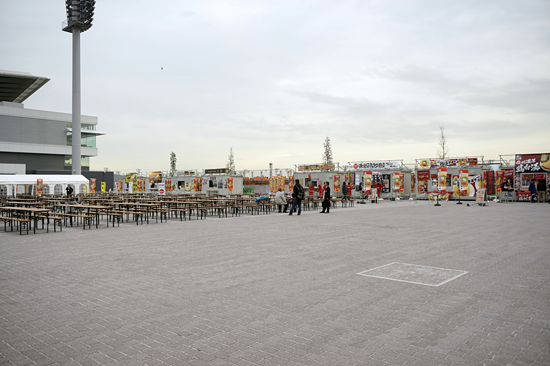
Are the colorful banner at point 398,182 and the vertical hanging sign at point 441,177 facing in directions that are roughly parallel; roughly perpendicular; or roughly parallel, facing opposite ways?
roughly parallel

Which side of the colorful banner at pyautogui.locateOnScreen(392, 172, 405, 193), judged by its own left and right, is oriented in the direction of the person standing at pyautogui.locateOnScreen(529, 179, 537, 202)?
left

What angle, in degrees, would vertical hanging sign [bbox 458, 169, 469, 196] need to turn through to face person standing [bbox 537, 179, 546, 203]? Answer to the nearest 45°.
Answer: approximately 90° to its left

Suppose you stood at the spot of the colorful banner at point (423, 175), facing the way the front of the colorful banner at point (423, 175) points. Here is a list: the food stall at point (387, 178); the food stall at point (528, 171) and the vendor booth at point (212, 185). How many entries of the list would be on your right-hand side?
2

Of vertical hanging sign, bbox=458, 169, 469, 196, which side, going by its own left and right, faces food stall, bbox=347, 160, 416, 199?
right

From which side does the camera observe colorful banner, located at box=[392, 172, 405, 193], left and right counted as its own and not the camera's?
front

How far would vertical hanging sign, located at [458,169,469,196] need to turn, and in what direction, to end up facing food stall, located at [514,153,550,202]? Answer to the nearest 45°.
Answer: approximately 90° to its left

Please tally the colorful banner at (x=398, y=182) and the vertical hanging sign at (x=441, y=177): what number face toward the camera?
2

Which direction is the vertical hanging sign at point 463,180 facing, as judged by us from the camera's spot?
facing the viewer

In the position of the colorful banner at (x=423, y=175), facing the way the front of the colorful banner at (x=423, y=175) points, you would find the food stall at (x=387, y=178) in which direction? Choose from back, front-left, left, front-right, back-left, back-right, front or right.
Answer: right

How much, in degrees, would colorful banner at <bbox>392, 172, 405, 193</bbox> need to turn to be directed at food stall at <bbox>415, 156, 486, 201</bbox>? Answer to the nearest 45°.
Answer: approximately 90° to its left

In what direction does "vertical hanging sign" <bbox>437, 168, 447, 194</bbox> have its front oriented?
toward the camera

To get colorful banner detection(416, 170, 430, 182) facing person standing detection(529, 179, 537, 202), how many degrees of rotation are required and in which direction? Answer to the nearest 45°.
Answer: approximately 45° to its left

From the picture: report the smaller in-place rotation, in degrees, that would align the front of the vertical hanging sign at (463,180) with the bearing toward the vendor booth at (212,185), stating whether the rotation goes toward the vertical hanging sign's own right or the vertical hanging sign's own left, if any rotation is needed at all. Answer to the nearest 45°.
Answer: approximately 90° to the vertical hanging sign's own right
